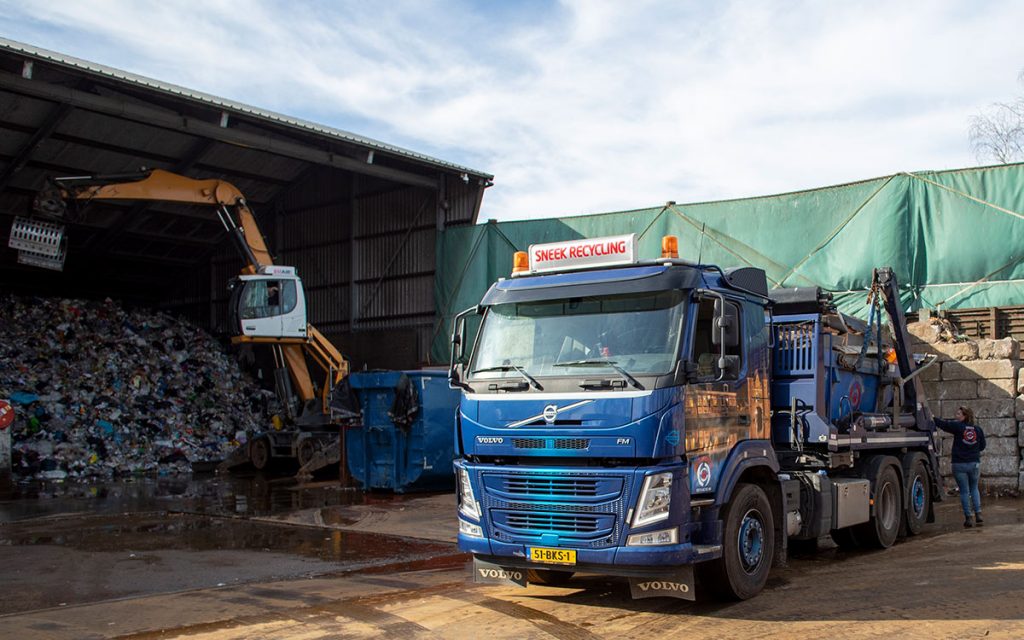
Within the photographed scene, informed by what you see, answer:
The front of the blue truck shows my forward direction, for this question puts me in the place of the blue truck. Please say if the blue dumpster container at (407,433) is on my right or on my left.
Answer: on my right

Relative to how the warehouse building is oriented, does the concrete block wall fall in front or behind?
in front

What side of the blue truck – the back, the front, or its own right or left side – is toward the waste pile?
right

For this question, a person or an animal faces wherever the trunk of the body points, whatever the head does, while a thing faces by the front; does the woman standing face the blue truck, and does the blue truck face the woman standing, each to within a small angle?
no

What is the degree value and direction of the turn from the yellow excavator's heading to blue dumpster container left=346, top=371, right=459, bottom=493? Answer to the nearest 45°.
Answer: approximately 90° to its left

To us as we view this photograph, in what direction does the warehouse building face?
facing the viewer and to the right of the viewer

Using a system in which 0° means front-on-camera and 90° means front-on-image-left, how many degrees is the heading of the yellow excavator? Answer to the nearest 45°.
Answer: approximately 90°

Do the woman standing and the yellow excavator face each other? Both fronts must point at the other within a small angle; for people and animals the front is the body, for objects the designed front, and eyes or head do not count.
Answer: no

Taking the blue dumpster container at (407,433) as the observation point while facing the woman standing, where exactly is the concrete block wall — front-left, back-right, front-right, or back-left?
front-left

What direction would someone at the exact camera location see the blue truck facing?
facing the viewer and to the left of the viewer

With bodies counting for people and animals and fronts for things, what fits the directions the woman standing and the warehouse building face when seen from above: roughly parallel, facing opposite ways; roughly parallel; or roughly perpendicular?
roughly perpendicular
